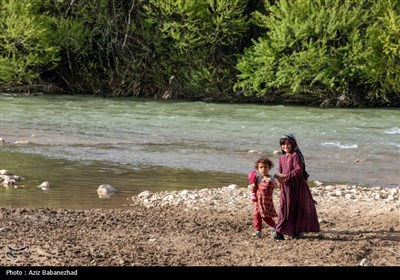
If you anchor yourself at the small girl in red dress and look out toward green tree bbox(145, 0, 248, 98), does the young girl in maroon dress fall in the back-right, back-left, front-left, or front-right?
back-right

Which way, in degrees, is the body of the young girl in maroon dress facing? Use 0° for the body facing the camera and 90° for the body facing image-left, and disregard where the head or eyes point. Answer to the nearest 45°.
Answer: approximately 45°

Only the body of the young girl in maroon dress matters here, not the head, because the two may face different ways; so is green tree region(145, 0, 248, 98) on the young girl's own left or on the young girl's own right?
on the young girl's own right

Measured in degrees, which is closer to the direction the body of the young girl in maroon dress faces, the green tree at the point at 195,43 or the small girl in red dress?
the small girl in red dress

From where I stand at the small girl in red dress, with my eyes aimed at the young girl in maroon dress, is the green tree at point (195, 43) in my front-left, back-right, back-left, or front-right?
back-left
